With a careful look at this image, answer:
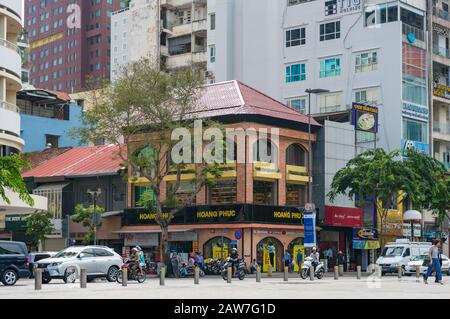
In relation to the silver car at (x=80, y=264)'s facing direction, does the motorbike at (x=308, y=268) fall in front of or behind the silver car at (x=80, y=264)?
behind

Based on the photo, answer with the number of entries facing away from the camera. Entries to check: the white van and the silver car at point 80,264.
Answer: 0

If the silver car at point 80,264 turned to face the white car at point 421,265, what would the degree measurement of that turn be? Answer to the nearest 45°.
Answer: approximately 135° to its left

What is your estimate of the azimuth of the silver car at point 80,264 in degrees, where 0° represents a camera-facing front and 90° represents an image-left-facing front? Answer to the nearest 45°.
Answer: approximately 45°

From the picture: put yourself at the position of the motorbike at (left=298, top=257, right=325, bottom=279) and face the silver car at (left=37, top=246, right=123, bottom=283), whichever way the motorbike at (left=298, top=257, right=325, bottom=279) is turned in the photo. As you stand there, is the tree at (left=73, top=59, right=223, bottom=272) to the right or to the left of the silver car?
right

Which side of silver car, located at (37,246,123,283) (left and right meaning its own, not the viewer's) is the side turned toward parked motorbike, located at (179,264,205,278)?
back

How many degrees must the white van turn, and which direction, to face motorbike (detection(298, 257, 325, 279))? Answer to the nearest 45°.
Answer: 0° — it already faces it

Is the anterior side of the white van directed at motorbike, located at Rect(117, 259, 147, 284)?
yes
